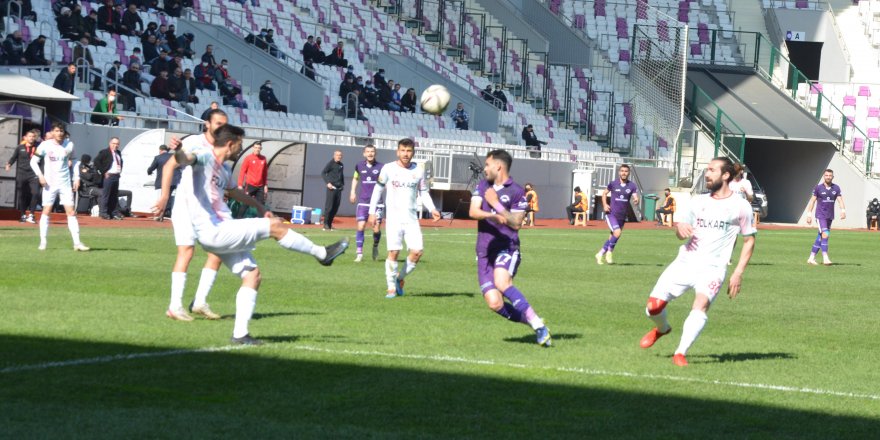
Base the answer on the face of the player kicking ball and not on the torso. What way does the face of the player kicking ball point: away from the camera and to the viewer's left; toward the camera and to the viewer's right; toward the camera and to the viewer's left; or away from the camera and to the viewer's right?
away from the camera and to the viewer's right

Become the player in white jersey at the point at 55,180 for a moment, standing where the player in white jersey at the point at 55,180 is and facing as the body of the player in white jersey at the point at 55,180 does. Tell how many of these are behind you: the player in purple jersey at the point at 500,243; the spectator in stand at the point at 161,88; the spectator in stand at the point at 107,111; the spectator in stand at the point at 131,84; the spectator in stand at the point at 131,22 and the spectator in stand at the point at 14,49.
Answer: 5

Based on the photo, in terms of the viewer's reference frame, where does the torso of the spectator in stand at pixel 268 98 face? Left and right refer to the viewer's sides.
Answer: facing the viewer and to the right of the viewer

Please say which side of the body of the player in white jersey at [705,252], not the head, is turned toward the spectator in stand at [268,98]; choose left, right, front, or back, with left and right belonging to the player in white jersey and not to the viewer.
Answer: right

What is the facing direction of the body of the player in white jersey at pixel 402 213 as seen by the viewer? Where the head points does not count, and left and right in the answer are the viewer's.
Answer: facing the viewer

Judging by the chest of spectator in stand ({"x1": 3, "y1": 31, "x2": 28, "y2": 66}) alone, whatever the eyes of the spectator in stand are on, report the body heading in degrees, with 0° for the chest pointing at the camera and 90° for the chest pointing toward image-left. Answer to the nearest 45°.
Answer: approximately 315°

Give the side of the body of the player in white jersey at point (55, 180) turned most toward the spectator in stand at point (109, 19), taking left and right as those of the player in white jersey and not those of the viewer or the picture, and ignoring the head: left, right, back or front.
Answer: back

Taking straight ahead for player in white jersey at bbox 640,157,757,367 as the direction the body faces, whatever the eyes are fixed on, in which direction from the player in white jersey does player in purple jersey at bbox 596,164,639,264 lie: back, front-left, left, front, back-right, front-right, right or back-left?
back-right

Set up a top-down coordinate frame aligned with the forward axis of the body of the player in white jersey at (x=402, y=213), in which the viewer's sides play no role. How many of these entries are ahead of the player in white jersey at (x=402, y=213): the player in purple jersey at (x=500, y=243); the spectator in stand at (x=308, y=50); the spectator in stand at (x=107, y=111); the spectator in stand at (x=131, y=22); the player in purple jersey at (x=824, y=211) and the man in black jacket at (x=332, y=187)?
1

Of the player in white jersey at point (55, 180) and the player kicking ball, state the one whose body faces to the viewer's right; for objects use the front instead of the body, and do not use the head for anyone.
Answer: the player kicking ball

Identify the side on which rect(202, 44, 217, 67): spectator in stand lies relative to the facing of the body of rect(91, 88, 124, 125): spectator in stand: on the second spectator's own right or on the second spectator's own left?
on the second spectator's own left
